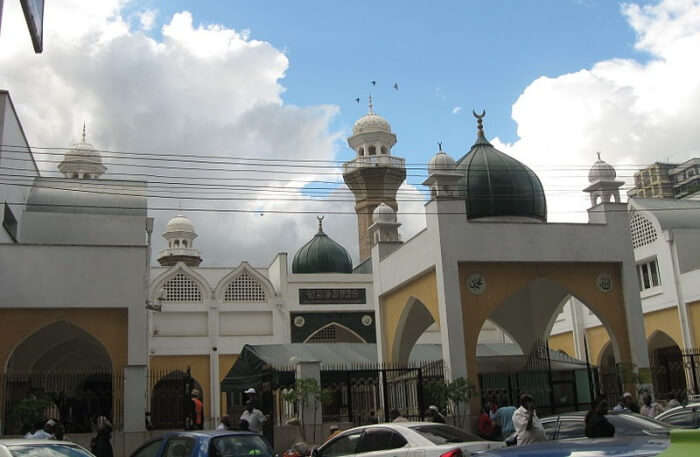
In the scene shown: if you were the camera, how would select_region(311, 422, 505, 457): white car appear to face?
facing away from the viewer and to the left of the viewer

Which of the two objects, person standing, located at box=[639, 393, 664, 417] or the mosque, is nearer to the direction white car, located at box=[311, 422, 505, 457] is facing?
the mosque

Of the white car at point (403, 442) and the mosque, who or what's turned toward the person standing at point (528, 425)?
the mosque

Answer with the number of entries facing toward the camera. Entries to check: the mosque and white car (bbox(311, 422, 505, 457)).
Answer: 1

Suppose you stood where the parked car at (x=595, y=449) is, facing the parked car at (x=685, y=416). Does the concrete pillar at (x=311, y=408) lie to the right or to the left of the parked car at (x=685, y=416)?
left

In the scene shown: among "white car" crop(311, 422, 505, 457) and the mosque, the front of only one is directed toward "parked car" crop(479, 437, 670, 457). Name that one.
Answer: the mosque

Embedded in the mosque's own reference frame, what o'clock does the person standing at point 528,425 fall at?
The person standing is roughly at 12 o'clock from the mosque.

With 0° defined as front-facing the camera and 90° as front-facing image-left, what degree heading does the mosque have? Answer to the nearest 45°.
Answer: approximately 0°

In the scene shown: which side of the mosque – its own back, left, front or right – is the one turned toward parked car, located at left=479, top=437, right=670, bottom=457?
front

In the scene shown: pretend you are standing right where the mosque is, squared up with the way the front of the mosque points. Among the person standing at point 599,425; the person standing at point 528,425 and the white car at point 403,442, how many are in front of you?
3

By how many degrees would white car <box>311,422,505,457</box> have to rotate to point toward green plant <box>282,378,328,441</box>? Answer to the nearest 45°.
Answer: approximately 45° to its right
